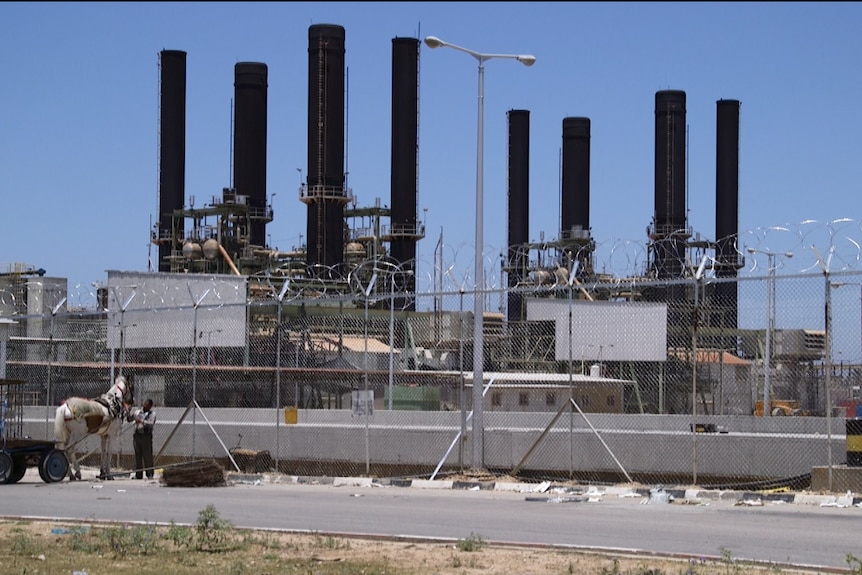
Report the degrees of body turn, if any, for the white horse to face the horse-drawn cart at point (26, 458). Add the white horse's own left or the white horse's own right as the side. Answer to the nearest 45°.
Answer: approximately 135° to the white horse's own left

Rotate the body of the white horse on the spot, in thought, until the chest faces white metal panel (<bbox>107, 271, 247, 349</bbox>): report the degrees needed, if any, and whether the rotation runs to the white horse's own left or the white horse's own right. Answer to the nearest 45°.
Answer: approximately 45° to the white horse's own left

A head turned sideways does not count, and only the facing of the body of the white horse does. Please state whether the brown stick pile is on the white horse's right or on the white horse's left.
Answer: on the white horse's right

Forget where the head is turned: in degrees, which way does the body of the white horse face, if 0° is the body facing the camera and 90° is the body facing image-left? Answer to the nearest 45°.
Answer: approximately 225°

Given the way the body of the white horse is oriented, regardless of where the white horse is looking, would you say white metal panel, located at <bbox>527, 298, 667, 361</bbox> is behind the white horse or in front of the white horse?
in front

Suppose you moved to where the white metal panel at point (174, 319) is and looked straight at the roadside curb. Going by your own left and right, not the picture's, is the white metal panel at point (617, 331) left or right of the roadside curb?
left

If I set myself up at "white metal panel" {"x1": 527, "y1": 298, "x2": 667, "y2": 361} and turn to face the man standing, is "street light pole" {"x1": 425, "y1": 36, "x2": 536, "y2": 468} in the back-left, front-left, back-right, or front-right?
front-left

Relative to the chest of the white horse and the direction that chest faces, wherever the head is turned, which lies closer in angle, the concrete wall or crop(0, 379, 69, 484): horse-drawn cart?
the concrete wall

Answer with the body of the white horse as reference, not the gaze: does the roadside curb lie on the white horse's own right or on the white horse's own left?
on the white horse's own right
